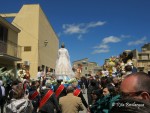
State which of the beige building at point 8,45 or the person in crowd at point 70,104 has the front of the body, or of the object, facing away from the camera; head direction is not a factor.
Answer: the person in crowd

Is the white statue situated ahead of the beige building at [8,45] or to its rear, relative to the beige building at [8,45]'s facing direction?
ahead

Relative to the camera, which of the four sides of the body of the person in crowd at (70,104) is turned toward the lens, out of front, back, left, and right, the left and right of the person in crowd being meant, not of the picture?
back

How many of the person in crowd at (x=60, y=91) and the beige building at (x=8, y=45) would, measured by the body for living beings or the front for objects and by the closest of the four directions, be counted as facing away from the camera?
1

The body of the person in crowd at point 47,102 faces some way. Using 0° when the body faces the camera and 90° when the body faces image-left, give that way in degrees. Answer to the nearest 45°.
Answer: approximately 180°

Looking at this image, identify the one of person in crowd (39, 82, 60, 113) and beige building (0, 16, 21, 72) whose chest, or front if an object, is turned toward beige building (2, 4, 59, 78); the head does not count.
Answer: the person in crowd

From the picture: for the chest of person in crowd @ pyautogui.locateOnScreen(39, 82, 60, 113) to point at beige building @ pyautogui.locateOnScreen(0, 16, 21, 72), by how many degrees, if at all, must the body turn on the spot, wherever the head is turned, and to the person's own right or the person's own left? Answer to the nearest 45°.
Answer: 0° — they already face it

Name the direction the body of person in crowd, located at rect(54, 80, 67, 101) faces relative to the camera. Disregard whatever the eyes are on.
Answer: away from the camera
